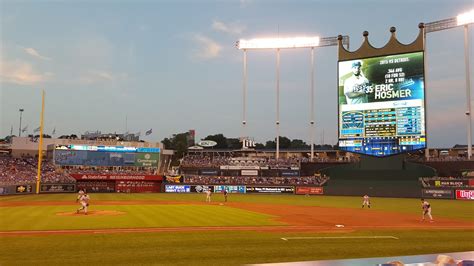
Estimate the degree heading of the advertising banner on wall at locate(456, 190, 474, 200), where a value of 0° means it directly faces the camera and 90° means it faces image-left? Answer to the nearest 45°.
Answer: approximately 0°
